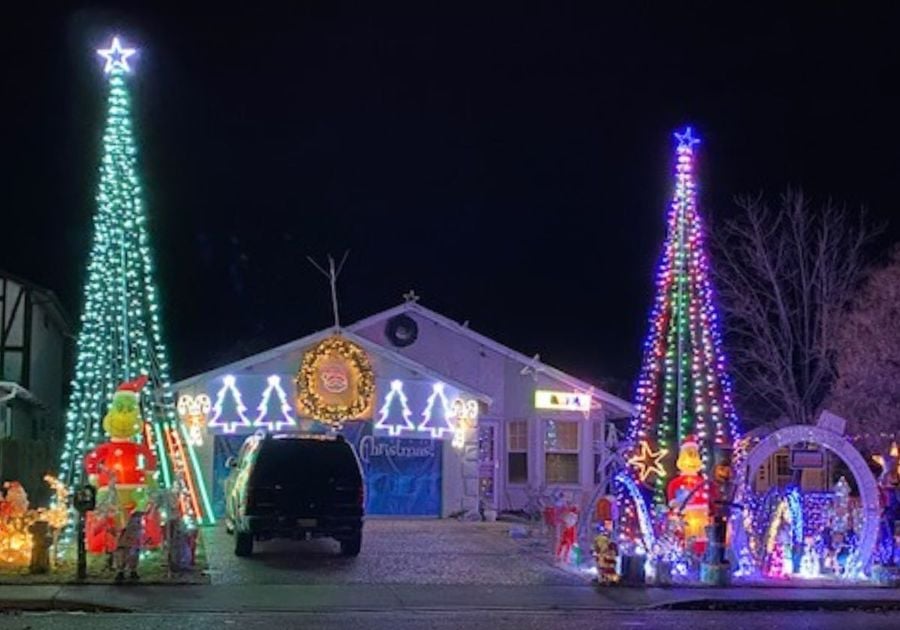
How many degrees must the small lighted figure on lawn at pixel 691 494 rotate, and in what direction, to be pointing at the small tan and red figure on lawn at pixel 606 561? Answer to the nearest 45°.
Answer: approximately 45° to its right

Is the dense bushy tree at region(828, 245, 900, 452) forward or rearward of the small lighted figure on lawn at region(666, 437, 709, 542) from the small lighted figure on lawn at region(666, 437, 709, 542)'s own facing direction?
rearward

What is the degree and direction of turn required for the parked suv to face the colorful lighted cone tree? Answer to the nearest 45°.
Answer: approximately 45° to its right

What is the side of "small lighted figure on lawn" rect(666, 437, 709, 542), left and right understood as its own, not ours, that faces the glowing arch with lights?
left

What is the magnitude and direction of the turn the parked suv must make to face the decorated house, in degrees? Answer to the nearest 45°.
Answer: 0° — it already faces it

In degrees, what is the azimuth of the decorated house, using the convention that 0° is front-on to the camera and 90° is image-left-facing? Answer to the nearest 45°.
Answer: approximately 0°

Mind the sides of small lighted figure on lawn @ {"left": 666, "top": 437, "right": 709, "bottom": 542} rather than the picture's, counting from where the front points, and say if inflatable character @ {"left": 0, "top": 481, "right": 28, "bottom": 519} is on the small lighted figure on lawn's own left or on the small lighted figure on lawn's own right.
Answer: on the small lighted figure on lawn's own right

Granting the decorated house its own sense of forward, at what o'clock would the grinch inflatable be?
The grinch inflatable is roughly at 1 o'clock from the decorated house.

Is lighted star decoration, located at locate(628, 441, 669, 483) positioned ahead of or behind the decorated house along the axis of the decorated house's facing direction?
ahead

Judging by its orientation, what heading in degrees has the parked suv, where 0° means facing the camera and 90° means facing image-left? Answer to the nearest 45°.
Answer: approximately 180°

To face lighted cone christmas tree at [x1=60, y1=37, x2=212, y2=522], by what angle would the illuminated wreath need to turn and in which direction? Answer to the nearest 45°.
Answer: approximately 45° to its right

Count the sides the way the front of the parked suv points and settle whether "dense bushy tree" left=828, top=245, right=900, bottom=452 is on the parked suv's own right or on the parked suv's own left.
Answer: on the parked suv's own right
